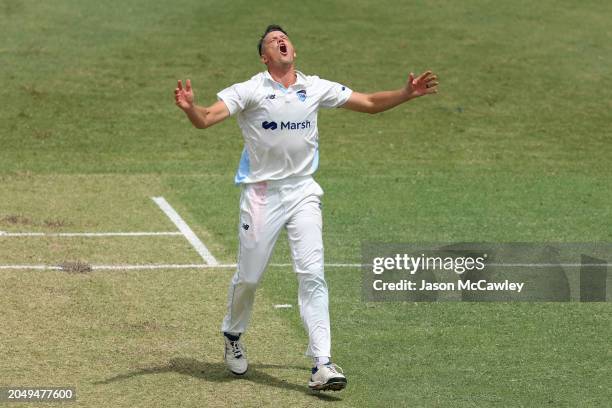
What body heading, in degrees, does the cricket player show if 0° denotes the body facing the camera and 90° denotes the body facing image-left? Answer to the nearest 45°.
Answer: approximately 0°
